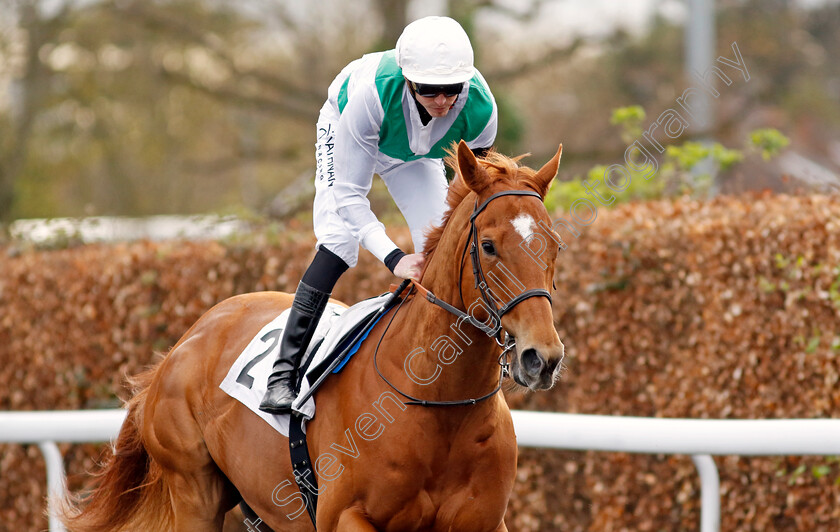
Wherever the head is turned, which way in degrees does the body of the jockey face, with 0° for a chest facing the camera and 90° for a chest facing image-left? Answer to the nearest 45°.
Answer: approximately 315°

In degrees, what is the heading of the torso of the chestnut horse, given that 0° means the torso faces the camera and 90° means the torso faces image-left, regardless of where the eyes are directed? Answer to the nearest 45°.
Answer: approximately 315°
